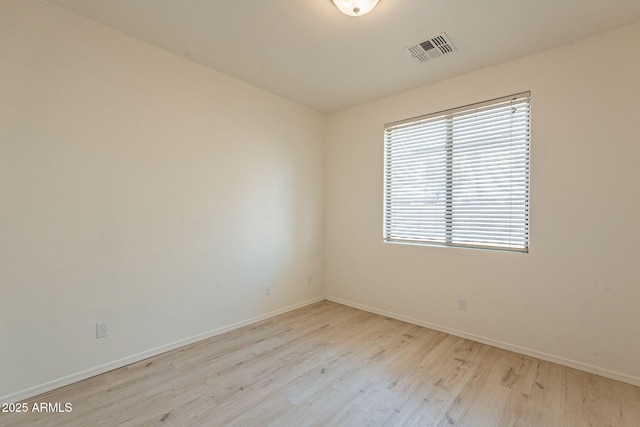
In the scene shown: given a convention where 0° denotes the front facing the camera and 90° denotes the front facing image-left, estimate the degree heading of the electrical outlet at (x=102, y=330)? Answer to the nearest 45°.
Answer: approximately 0°
